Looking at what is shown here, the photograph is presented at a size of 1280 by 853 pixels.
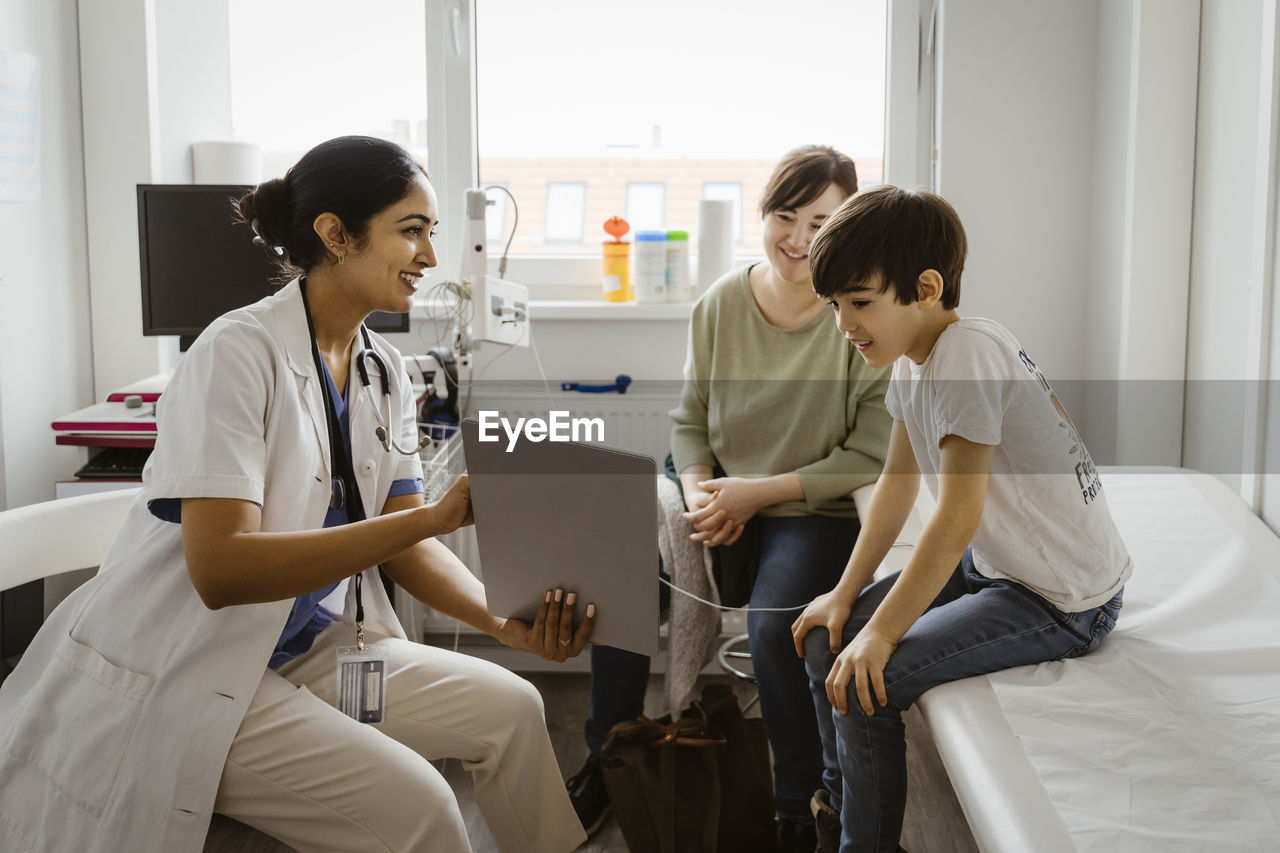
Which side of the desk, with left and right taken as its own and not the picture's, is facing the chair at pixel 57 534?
front

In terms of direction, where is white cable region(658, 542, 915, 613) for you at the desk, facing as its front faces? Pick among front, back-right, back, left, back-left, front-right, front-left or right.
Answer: front-left

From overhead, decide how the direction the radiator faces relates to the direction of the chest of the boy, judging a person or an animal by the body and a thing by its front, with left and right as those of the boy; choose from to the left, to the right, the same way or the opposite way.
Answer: to the left

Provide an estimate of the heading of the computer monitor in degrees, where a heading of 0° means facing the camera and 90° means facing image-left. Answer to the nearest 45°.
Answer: approximately 0°

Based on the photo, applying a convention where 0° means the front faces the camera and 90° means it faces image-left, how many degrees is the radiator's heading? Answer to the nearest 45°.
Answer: approximately 0°

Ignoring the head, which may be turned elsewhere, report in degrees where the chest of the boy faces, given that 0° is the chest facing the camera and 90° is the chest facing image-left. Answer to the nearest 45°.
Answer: approximately 90°

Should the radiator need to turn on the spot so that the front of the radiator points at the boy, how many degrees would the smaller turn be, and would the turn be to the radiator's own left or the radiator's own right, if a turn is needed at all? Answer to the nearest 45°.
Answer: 0° — it already faces them

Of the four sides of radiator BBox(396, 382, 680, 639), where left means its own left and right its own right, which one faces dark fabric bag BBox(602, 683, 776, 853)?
front

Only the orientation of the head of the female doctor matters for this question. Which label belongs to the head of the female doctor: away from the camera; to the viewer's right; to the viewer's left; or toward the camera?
to the viewer's right

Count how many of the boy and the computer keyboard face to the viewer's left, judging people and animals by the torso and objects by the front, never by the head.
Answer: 1

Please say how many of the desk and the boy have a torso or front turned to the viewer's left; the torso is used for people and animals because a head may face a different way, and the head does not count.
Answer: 1
